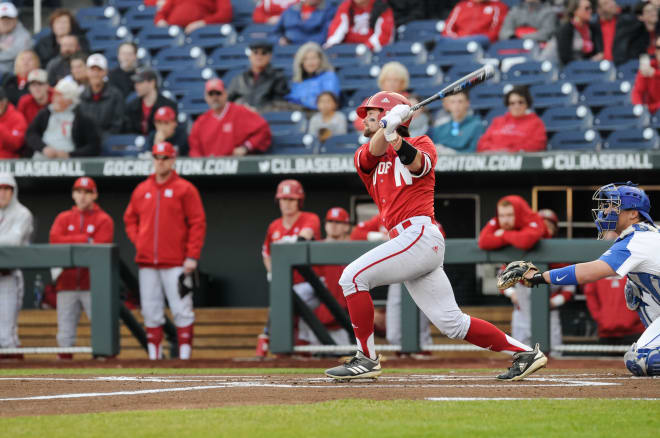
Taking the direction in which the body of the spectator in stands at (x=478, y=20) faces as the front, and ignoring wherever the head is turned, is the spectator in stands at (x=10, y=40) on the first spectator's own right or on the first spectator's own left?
on the first spectator's own right

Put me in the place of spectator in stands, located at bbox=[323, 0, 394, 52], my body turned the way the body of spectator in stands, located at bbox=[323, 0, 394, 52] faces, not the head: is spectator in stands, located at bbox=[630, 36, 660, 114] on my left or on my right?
on my left

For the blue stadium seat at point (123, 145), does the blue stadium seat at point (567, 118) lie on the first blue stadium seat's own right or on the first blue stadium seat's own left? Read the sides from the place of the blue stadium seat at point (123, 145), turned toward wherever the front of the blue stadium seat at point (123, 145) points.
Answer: on the first blue stadium seat's own left

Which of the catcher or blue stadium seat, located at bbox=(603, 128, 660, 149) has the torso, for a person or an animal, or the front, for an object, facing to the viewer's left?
the catcher

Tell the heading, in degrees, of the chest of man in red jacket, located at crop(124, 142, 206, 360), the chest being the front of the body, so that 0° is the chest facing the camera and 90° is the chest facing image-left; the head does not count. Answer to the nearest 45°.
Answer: approximately 0°

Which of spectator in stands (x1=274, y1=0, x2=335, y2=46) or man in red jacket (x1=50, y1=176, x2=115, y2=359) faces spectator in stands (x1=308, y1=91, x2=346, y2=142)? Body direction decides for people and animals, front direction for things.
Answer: spectator in stands (x1=274, y1=0, x2=335, y2=46)

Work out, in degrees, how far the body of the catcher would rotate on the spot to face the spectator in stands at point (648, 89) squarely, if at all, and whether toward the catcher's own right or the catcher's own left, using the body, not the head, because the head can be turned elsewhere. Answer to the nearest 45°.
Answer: approximately 90° to the catcher's own right

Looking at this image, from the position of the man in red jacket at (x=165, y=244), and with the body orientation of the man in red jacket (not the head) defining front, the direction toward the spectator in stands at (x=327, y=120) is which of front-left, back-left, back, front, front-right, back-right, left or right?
back-left

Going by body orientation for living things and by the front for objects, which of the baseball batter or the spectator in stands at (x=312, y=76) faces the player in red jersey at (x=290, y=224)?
the spectator in stands

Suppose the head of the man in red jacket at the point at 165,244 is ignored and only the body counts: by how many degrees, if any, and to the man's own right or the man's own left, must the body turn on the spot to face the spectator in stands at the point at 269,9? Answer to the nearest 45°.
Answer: approximately 180°

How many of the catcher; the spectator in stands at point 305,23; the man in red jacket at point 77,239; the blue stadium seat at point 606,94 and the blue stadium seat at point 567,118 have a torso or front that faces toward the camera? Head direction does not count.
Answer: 4

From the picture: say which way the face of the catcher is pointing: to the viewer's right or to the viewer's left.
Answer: to the viewer's left
